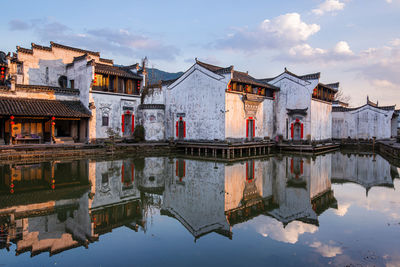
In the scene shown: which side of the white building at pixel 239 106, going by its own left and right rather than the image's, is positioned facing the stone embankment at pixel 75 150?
right

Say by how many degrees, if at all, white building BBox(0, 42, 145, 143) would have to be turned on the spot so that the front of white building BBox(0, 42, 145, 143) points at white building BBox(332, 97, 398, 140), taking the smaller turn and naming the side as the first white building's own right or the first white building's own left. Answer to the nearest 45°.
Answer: approximately 45° to the first white building's own left

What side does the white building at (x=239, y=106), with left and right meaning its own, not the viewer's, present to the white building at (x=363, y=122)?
left

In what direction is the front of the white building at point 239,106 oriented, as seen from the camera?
facing the viewer and to the right of the viewer

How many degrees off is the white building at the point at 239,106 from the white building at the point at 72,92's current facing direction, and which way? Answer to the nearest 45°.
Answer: approximately 45° to its left

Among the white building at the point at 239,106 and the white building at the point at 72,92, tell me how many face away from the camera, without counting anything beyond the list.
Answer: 0
